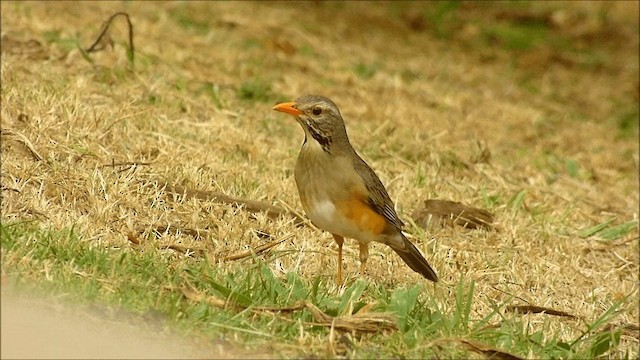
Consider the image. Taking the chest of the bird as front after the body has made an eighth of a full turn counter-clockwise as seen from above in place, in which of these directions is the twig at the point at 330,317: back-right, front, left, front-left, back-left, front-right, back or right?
front

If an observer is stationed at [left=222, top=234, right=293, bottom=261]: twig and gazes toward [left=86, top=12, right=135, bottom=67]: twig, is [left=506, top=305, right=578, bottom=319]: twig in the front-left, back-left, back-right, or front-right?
back-right

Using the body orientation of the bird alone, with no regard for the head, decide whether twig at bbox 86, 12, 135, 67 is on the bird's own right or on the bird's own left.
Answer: on the bird's own right

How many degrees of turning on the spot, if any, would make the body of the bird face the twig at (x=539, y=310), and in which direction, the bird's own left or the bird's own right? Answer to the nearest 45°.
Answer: approximately 135° to the bird's own left

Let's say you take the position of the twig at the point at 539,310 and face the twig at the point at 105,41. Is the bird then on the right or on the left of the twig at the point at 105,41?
left

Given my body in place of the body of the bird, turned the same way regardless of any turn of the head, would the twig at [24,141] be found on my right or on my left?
on my right

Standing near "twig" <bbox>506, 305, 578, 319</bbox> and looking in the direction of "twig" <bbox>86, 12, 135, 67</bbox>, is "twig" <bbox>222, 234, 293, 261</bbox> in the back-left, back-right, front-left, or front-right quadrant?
front-left

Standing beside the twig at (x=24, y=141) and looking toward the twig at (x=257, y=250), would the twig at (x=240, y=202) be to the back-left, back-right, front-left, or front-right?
front-left
